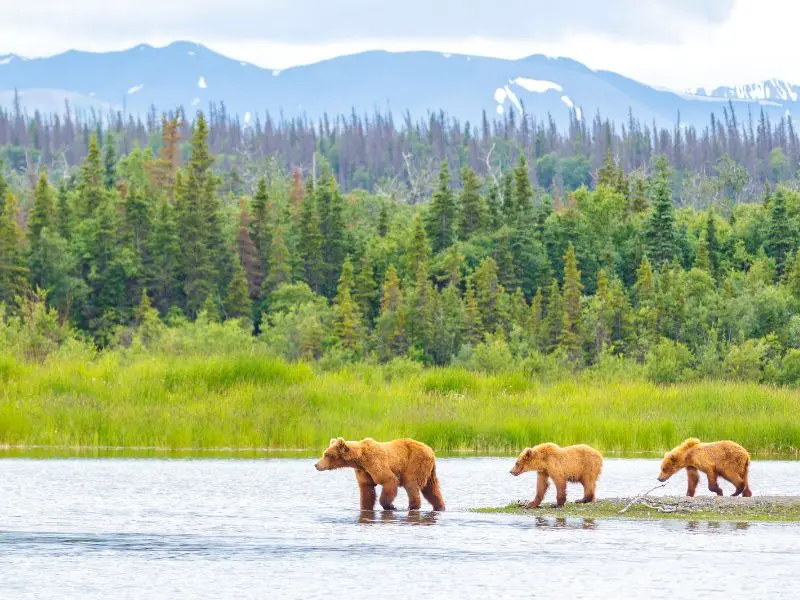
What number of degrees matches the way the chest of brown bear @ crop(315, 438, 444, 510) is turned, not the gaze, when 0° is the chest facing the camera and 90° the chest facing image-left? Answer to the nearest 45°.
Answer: approximately 90°

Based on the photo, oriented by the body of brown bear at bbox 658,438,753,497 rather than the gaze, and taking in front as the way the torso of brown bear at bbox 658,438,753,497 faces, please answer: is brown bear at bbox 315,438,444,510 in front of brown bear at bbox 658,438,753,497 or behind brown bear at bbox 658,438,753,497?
in front

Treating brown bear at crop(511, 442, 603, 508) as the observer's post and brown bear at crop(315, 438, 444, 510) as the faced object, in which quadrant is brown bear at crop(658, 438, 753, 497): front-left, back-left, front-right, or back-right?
back-right

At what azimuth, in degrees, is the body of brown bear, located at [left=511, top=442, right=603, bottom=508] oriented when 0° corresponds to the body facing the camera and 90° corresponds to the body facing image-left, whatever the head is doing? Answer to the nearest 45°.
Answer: approximately 90°

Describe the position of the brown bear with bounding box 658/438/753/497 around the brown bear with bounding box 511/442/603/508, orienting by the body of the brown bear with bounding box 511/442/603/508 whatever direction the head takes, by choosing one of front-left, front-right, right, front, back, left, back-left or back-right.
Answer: back-right

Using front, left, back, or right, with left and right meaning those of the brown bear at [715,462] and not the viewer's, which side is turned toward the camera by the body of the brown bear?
left

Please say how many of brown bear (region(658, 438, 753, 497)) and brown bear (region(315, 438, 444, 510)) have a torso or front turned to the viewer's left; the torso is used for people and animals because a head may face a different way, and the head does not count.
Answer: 2

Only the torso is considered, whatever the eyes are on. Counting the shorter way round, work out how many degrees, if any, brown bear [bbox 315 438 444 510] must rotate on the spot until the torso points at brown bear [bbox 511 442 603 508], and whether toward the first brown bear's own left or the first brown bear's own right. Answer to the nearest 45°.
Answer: approximately 180°

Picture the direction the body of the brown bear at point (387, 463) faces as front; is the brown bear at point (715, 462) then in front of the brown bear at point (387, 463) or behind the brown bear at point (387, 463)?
behind
